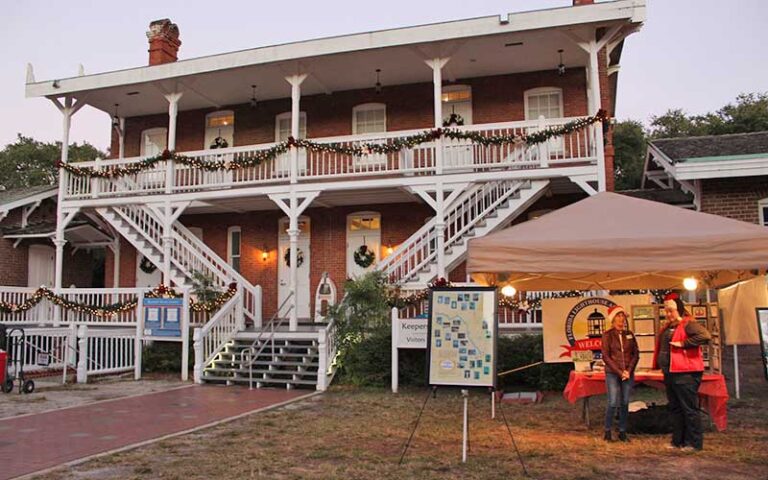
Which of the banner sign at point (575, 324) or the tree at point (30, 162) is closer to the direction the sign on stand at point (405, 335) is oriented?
the banner sign

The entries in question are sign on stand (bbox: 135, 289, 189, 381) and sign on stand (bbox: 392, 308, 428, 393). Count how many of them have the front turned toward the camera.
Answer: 2

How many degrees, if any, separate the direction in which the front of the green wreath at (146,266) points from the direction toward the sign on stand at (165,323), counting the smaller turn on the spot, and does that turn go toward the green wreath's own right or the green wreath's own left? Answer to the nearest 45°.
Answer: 0° — it already faces it

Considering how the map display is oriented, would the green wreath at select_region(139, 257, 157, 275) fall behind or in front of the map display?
behind

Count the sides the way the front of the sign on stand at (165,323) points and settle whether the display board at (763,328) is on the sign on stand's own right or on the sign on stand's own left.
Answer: on the sign on stand's own left

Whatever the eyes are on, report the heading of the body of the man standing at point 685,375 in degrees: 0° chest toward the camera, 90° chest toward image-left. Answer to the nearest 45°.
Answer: approximately 45°

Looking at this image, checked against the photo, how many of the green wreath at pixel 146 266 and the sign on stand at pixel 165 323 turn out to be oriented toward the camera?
2

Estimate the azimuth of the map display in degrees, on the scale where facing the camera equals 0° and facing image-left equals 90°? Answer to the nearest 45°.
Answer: approximately 0°

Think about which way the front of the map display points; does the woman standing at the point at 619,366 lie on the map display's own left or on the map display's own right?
on the map display's own left

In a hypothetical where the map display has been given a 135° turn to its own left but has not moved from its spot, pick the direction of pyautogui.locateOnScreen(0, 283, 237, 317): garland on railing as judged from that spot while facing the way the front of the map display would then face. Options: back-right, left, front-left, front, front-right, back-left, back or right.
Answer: left

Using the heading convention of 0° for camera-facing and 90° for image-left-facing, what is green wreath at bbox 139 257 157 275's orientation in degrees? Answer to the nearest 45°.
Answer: approximately 0°
